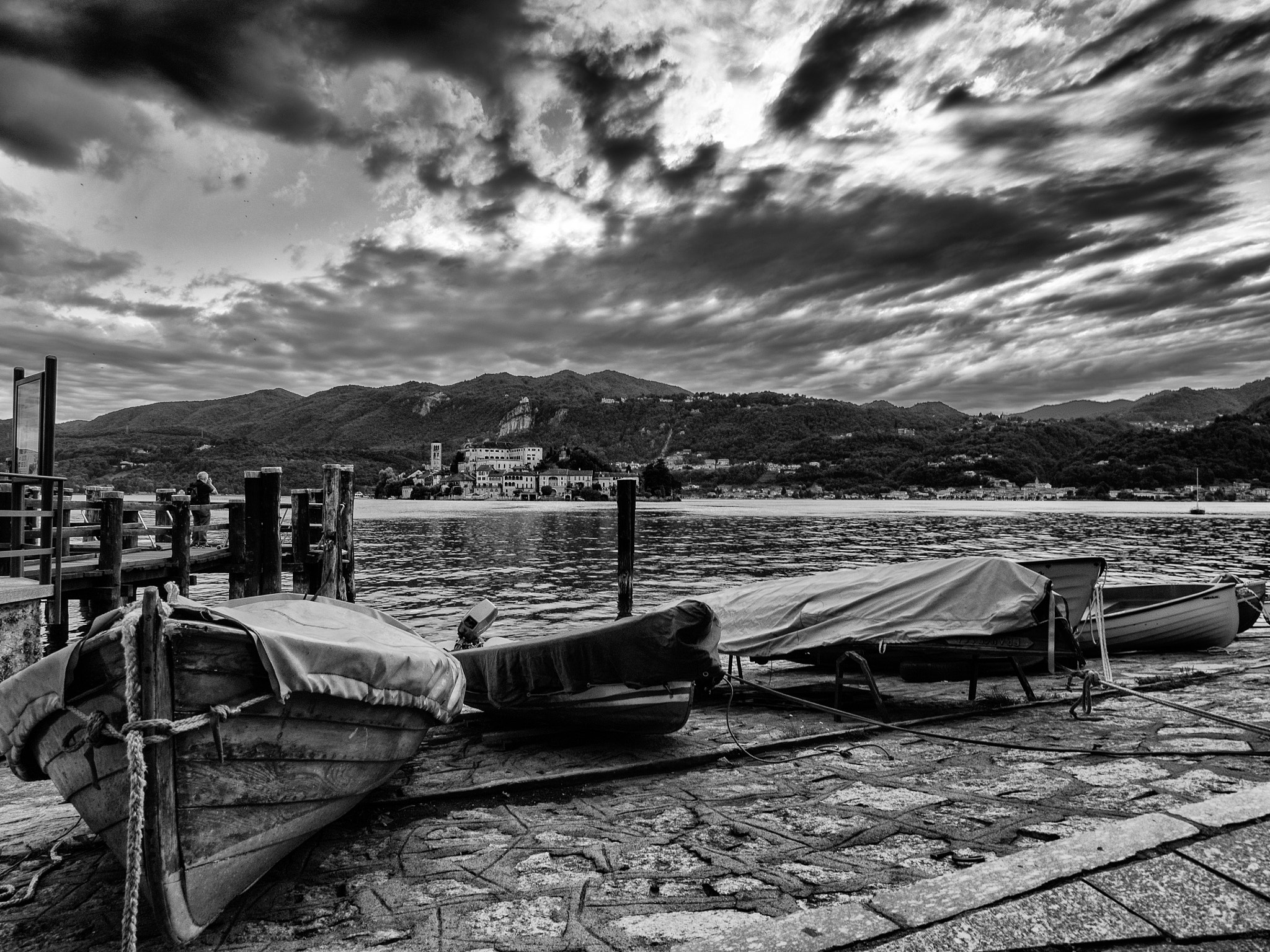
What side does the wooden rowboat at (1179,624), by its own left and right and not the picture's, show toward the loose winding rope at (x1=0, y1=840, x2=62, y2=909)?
right

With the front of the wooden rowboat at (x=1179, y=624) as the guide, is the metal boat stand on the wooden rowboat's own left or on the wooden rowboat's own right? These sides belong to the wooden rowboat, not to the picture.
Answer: on the wooden rowboat's own right

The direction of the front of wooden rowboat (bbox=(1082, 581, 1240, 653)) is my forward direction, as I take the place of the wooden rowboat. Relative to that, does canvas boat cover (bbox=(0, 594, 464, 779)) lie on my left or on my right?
on my right

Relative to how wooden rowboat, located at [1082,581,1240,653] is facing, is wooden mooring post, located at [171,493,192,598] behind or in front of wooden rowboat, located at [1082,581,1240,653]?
behind

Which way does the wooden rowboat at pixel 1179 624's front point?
to the viewer's right
